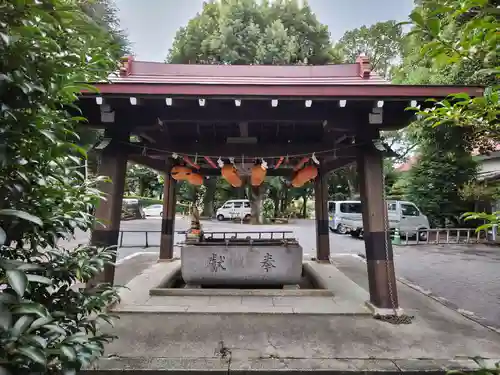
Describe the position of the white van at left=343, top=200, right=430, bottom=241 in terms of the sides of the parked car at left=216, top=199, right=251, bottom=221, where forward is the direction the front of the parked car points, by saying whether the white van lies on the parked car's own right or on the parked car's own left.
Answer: on the parked car's own left
